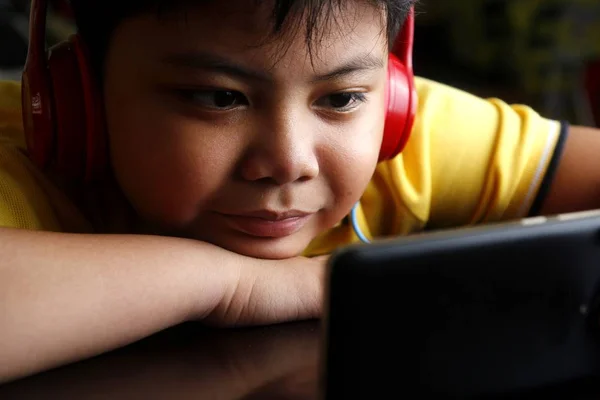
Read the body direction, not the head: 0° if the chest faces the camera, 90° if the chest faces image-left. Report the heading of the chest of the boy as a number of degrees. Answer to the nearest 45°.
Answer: approximately 0°
